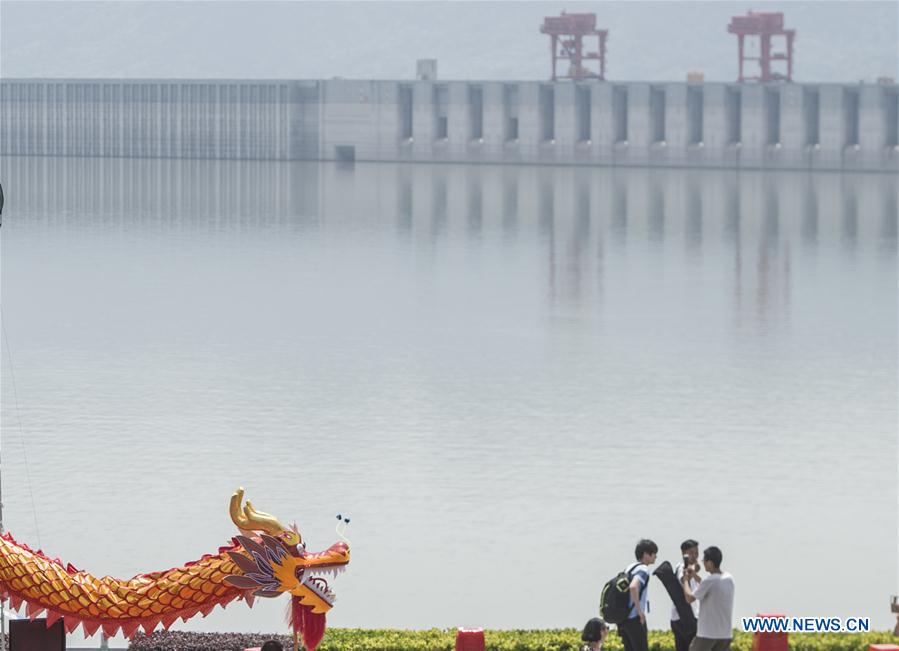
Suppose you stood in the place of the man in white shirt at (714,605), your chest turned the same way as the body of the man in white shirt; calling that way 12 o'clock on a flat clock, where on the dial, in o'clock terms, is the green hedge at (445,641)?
The green hedge is roughly at 11 o'clock from the man in white shirt.

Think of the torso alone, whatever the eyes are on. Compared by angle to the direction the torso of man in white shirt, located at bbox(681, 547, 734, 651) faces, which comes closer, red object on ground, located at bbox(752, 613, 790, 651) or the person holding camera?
the person holding camera

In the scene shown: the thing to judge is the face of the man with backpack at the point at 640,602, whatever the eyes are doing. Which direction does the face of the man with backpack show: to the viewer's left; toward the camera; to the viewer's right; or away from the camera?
to the viewer's right

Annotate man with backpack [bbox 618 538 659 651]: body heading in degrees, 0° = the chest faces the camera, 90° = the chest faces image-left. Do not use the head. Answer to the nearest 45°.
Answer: approximately 270°

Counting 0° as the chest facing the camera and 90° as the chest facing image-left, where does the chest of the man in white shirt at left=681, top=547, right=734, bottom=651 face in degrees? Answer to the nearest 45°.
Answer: approximately 135°

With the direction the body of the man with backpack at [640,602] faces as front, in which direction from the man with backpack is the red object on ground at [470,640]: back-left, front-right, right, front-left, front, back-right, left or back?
back

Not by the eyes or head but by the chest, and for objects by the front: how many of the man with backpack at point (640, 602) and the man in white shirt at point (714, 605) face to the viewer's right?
1

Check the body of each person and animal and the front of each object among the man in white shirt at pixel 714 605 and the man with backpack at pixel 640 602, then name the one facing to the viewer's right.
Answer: the man with backpack
